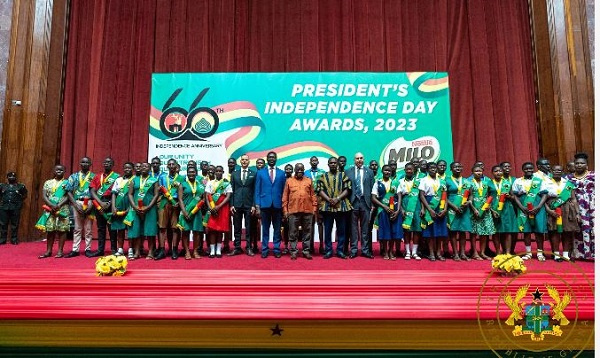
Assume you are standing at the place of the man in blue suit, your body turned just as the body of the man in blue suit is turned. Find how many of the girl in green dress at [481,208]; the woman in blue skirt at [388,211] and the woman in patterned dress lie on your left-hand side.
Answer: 3

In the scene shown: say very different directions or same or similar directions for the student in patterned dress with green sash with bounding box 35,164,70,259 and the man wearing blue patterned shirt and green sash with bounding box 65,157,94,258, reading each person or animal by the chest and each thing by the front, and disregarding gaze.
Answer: same or similar directions

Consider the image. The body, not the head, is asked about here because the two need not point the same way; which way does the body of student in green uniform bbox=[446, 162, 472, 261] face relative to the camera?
toward the camera

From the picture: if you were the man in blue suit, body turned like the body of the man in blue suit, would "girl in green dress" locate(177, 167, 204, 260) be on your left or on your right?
on your right

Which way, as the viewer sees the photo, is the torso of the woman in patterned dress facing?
toward the camera

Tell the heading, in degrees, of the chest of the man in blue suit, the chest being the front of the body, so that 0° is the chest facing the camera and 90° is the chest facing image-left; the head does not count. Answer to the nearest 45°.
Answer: approximately 0°

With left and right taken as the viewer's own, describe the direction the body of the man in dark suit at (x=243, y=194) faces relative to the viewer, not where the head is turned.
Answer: facing the viewer

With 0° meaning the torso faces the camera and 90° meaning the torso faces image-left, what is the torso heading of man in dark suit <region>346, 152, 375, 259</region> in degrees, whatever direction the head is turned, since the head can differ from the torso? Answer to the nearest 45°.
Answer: approximately 0°

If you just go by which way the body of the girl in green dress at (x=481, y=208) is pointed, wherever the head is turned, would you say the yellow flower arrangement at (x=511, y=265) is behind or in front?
in front

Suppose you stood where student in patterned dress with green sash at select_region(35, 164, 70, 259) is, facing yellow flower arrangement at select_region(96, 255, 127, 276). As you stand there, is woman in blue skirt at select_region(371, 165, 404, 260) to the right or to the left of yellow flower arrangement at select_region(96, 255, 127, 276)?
left

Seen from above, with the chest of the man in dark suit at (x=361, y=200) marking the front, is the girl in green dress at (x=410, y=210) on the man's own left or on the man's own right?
on the man's own left
